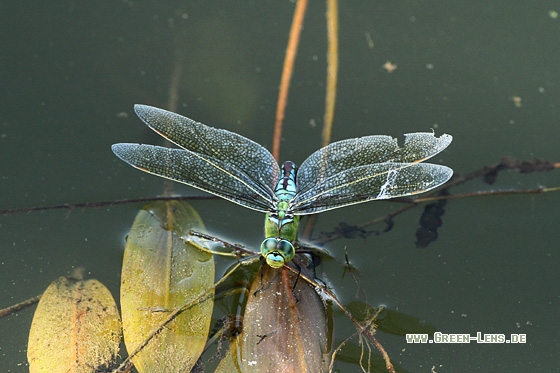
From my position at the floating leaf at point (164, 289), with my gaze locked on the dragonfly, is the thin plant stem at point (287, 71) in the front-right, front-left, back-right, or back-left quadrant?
front-left

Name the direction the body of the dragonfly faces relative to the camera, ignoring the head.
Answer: toward the camera
